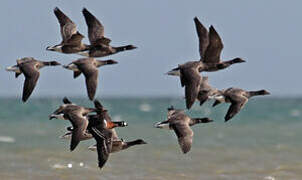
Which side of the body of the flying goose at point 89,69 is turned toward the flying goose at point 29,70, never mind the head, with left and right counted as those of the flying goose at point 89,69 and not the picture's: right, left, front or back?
back

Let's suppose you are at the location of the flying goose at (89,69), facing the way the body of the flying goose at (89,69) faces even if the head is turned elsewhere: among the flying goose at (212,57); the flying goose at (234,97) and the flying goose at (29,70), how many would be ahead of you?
2

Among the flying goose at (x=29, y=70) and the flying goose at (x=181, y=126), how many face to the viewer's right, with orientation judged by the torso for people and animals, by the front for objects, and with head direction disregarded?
2

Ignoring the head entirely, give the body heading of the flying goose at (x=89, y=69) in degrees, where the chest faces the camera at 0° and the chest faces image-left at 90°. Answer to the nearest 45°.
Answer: approximately 270°

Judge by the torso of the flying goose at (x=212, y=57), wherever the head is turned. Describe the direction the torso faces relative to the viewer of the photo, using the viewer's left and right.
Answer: facing to the right of the viewer

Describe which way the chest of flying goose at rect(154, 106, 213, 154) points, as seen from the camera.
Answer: to the viewer's right

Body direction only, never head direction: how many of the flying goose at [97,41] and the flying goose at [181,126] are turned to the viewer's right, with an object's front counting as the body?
2

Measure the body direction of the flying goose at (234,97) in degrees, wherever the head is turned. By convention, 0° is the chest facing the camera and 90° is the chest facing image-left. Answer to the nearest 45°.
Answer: approximately 270°

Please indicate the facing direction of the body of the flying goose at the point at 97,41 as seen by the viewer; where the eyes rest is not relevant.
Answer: to the viewer's right

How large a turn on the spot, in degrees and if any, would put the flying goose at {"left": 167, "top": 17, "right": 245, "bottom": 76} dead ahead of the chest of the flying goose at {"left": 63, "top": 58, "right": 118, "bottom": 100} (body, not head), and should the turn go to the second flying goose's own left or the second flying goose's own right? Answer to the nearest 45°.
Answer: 0° — it already faces it

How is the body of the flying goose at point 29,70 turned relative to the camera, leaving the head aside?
to the viewer's right

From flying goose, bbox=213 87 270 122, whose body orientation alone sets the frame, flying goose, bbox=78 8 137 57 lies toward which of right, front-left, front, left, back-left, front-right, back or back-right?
back
